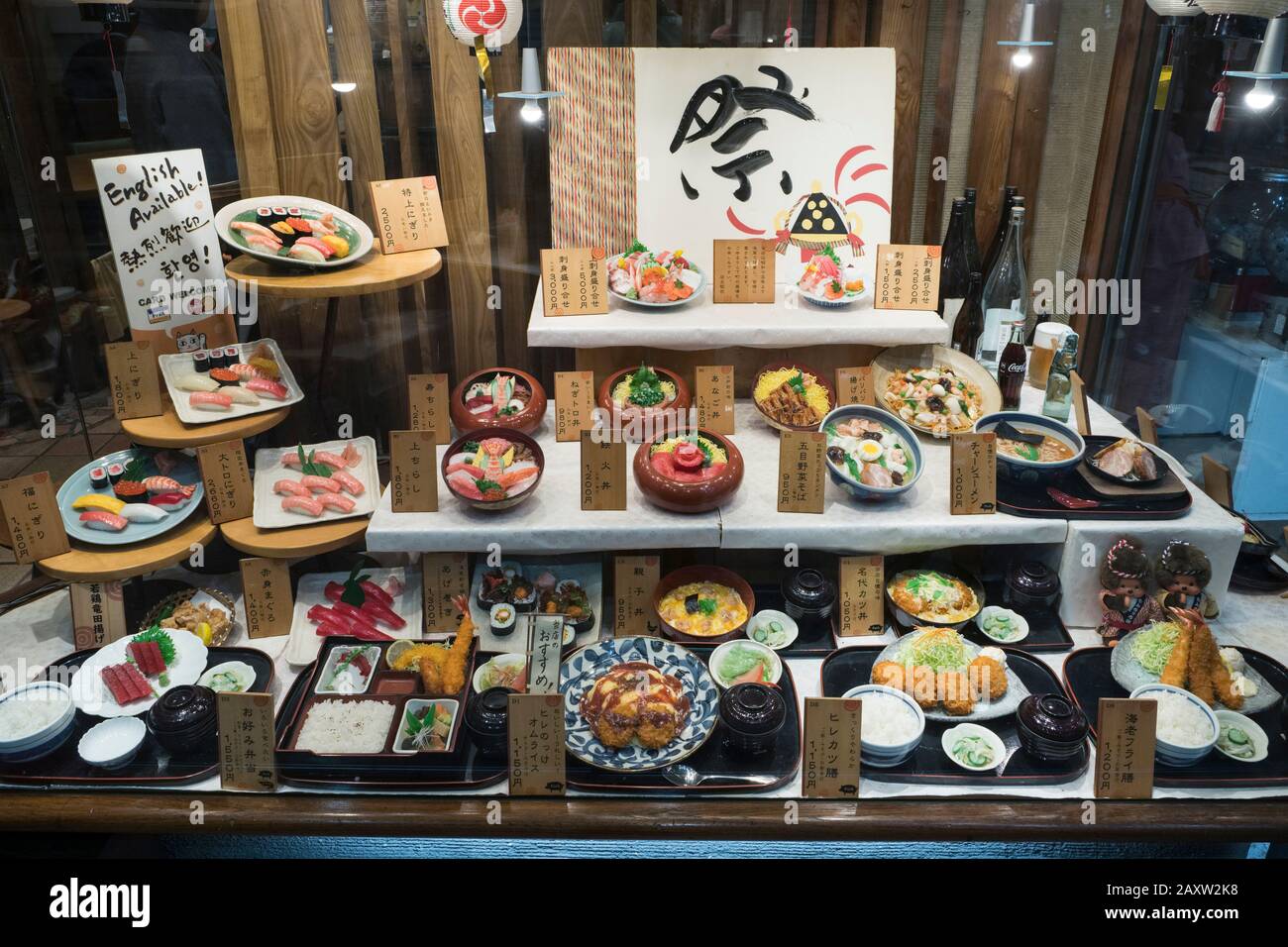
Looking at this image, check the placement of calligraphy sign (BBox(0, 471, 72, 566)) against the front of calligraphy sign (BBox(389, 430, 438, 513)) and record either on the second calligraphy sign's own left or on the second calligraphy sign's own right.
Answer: on the second calligraphy sign's own right

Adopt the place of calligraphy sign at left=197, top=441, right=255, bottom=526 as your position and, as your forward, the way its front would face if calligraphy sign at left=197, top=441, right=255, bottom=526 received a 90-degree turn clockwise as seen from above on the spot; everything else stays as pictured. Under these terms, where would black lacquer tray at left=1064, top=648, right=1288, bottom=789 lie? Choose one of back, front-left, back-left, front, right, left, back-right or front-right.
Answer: back-left

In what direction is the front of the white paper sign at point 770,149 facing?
toward the camera

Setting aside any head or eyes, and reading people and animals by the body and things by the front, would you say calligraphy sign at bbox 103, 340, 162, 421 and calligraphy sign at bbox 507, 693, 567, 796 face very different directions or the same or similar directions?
same or similar directions

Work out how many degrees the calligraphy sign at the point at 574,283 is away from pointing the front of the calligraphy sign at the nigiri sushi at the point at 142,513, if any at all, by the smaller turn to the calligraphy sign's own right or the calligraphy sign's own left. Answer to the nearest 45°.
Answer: approximately 90° to the calligraphy sign's own right

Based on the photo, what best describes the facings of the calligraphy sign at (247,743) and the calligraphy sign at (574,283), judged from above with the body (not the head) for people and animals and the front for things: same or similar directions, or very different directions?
same or similar directions

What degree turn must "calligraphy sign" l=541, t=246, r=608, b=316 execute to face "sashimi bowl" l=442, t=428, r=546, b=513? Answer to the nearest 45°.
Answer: approximately 45° to its right

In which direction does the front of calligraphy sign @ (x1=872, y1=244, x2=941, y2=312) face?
toward the camera

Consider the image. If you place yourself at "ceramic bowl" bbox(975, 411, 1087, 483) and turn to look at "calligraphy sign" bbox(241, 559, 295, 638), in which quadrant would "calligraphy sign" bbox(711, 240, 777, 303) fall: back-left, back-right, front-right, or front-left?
front-right

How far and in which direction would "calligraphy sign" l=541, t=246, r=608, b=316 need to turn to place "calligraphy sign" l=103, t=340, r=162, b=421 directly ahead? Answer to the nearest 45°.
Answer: approximately 90° to its right

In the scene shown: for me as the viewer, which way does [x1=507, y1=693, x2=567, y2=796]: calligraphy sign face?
facing the viewer

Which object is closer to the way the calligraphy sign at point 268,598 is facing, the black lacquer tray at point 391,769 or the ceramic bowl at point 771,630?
the black lacquer tray

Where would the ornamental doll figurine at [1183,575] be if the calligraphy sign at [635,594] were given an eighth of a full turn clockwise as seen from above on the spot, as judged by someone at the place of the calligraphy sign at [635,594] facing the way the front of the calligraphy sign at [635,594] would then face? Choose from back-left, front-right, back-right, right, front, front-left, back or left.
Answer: back-left

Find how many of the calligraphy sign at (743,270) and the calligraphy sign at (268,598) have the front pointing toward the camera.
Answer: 2
